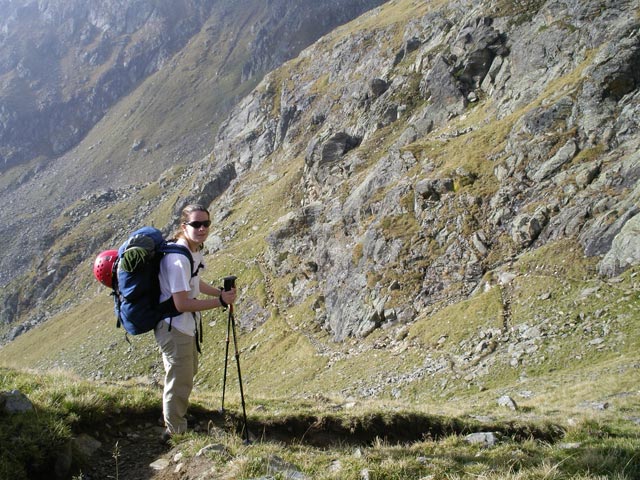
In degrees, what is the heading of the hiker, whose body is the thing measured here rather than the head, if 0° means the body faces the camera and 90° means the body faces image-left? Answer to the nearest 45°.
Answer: approximately 270°
